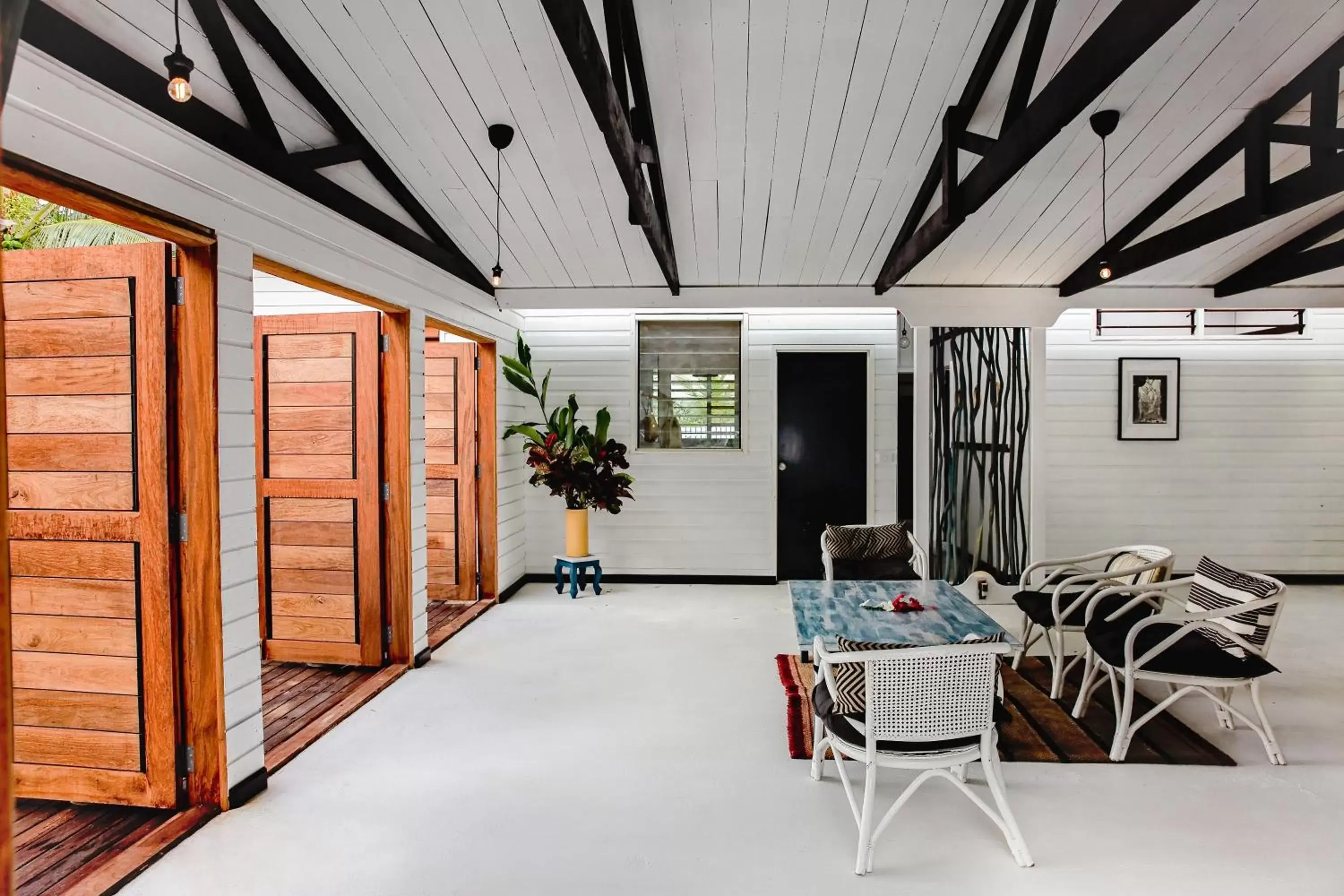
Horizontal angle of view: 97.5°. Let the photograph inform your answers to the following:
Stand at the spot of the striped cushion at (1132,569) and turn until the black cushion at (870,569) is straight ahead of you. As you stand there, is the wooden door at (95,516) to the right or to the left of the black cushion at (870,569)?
left

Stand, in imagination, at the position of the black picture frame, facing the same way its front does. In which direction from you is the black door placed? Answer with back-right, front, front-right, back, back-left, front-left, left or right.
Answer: front-right

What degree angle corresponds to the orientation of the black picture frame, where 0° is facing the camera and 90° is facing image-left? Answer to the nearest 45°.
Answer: approximately 0°

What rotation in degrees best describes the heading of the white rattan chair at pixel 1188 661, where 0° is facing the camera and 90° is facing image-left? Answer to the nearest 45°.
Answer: approximately 90°

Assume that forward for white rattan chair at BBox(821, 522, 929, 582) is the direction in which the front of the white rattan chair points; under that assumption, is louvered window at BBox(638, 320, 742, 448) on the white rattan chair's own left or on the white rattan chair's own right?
on the white rattan chair's own right

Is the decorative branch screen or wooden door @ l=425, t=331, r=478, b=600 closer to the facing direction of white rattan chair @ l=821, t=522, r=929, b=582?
the wooden door

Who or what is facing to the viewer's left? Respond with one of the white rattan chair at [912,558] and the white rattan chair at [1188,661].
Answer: the white rattan chair at [1188,661]

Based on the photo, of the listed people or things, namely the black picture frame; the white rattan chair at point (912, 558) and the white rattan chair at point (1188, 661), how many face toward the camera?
2

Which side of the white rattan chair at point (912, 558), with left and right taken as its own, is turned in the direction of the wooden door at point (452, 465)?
right

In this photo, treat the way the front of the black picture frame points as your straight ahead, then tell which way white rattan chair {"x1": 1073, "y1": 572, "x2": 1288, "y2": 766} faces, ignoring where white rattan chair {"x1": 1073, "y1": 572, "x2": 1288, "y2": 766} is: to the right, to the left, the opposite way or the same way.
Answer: to the right

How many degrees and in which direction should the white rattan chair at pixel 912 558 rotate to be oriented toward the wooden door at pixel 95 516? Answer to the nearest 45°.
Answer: approximately 45° to its right

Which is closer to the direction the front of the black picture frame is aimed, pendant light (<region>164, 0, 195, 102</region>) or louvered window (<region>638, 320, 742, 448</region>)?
the pendant light

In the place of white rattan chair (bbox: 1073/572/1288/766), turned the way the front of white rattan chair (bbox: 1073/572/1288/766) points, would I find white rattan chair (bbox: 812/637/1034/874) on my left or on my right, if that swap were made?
on my left

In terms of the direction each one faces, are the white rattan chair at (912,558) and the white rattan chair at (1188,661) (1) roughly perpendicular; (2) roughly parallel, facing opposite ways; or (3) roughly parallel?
roughly perpendicular
